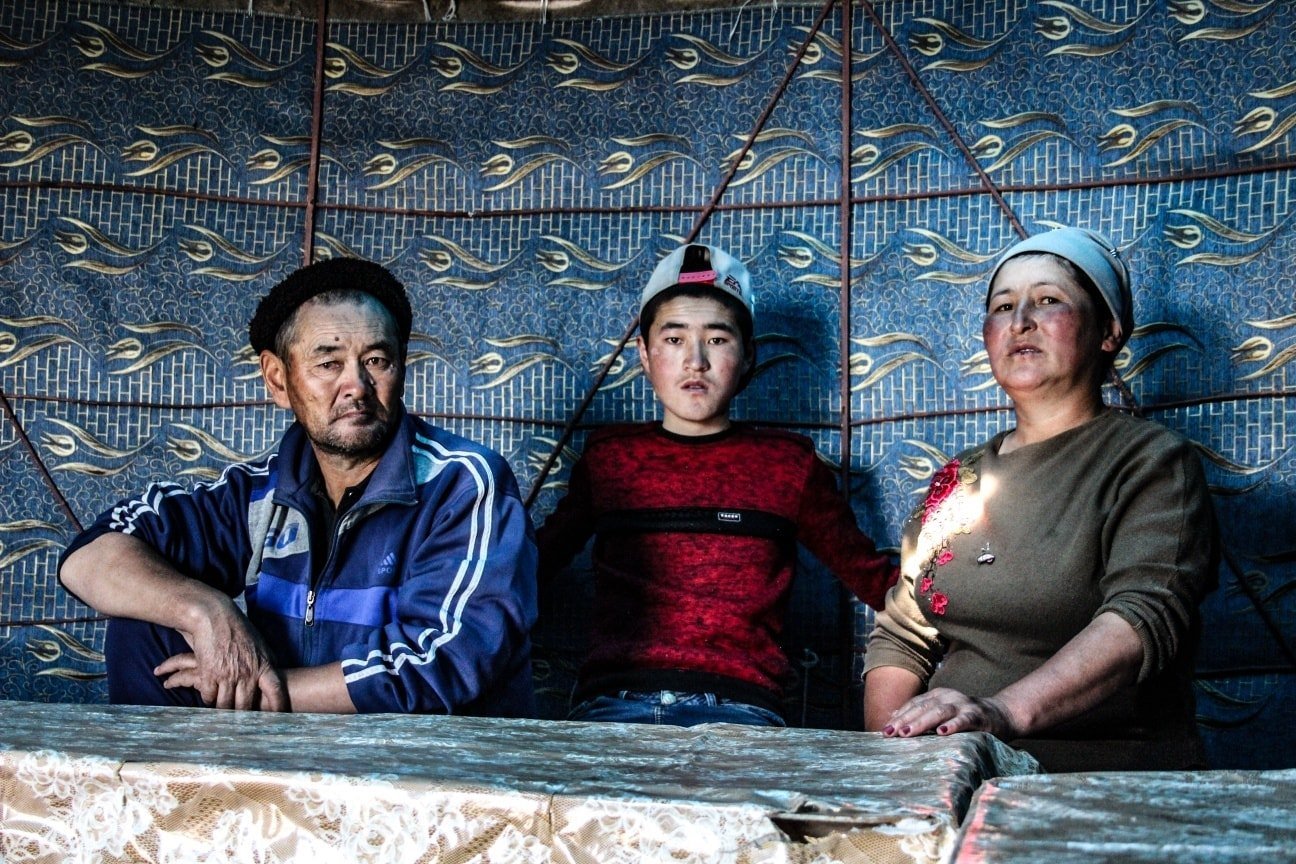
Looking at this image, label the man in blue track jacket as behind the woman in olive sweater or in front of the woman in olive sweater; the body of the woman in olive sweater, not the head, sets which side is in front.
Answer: in front

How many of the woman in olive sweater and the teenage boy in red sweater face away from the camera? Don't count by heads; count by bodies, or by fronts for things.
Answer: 0

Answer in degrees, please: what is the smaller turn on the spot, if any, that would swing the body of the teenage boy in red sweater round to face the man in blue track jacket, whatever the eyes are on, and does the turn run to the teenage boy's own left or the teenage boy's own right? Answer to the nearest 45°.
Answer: approximately 45° to the teenage boy's own right

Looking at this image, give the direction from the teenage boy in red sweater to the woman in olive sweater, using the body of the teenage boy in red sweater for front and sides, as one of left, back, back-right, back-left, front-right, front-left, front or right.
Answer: front-left

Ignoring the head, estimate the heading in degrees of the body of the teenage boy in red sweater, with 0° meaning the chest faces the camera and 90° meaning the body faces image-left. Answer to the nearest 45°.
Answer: approximately 0°

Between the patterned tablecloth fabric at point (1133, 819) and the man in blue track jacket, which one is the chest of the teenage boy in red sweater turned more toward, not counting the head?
the patterned tablecloth fabric

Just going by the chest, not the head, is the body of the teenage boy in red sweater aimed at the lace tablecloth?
yes
